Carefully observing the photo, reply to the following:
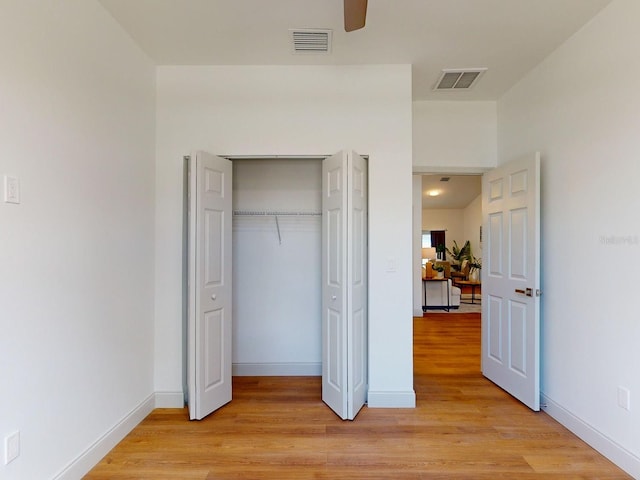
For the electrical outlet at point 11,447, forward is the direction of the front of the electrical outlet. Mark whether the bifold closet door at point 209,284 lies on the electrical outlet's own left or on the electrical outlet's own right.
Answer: on the electrical outlet's own left

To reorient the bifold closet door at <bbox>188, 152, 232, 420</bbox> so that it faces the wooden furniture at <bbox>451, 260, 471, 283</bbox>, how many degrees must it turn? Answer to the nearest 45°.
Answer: approximately 90° to its left

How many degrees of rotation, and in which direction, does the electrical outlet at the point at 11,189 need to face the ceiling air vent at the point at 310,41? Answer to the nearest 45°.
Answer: approximately 45° to its left

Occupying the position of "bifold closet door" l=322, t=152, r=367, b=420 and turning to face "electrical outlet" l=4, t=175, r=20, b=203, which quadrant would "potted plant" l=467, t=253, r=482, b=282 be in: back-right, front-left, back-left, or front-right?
back-right

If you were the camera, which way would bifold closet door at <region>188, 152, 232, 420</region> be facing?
facing the viewer and to the right of the viewer

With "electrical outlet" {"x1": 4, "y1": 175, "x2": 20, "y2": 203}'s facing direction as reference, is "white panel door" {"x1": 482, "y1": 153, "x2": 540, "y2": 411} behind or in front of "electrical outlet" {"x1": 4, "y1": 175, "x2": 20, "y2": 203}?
in front

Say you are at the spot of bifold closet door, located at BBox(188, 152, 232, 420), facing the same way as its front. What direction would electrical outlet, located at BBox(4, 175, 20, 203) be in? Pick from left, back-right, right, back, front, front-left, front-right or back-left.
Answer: right

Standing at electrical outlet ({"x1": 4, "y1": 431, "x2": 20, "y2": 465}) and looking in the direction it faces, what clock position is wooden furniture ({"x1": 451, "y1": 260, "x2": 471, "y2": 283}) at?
The wooden furniture is roughly at 10 o'clock from the electrical outlet.

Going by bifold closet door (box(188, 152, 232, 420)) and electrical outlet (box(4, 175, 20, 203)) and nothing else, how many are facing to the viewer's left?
0

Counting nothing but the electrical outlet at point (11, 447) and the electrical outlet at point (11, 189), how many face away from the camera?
0

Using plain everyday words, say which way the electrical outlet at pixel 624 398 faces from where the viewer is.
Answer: facing the viewer and to the left of the viewer

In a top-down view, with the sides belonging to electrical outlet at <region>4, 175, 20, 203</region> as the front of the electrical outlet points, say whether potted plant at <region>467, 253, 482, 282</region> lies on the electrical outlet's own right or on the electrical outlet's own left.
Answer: on the electrical outlet's own left

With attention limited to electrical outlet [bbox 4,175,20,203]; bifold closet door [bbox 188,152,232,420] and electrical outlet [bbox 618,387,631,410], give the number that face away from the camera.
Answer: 0

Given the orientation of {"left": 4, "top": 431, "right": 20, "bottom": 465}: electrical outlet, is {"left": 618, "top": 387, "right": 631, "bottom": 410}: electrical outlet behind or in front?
in front
